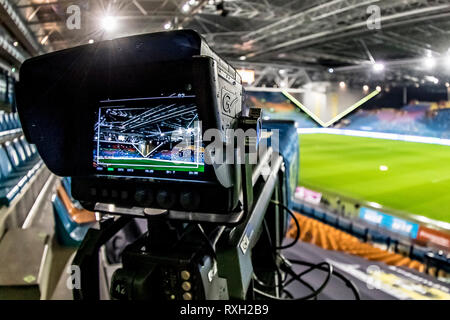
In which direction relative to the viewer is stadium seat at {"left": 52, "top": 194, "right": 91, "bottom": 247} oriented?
to the viewer's right

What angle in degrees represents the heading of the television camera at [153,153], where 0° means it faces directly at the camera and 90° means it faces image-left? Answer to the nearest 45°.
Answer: approximately 225°

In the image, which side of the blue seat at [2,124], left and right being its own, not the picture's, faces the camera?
right

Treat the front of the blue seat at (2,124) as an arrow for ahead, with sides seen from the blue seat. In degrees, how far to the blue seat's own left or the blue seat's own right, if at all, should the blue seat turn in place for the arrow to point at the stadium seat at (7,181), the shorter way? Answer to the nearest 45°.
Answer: approximately 90° to the blue seat's own right

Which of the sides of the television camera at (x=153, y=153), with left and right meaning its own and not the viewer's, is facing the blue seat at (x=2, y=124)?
left
